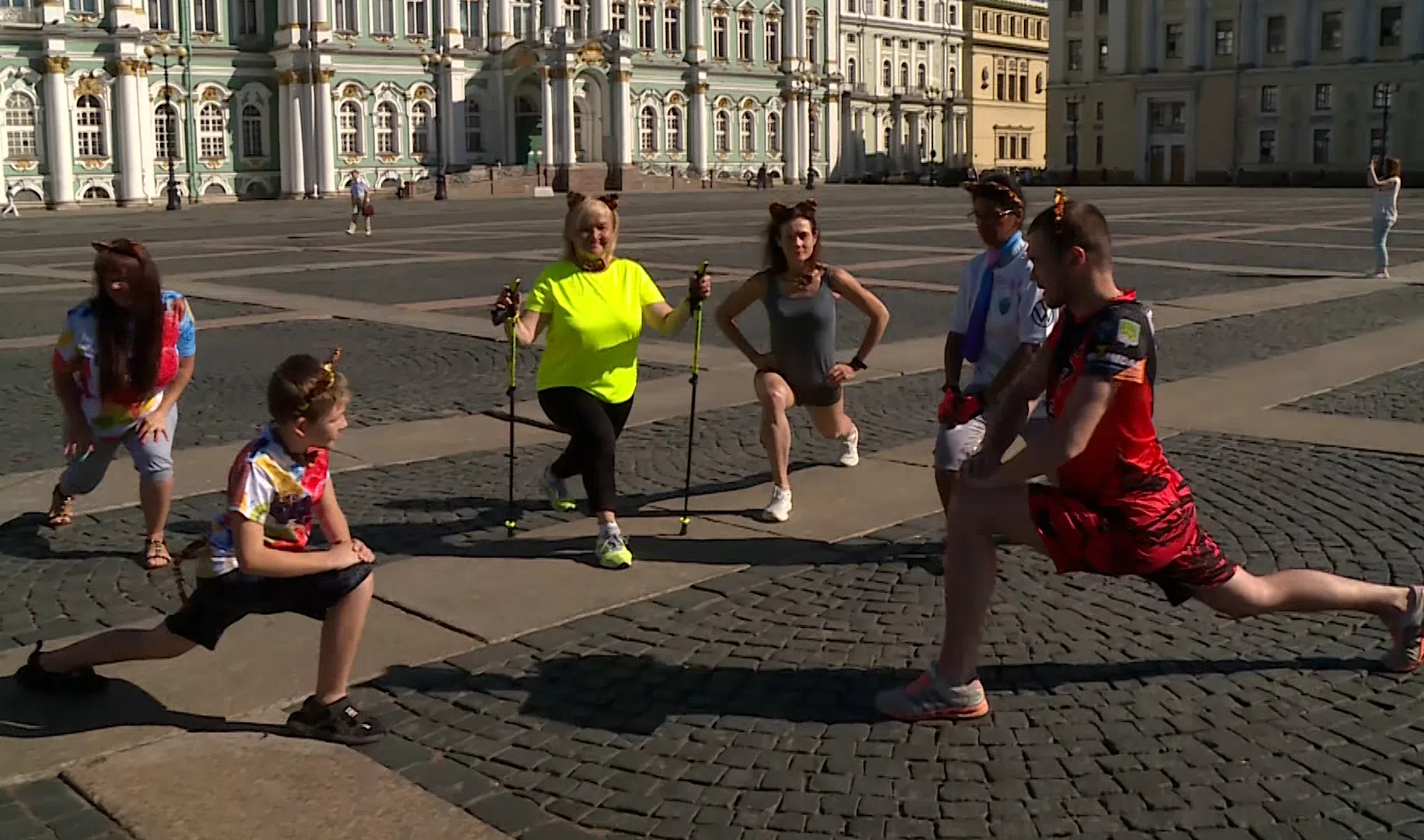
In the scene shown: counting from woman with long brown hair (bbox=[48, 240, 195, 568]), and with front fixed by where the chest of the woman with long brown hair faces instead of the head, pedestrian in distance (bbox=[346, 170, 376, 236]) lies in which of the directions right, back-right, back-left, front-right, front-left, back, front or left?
back

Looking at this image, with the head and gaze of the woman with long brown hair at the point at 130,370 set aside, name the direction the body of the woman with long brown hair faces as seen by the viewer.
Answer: toward the camera

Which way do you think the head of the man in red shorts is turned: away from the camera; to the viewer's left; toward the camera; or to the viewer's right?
to the viewer's left

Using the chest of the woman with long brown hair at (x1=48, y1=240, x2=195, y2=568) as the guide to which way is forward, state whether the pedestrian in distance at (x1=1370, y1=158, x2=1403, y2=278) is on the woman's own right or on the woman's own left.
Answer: on the woman's own left

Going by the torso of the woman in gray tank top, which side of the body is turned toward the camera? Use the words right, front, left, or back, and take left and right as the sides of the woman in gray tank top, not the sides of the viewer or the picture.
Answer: front

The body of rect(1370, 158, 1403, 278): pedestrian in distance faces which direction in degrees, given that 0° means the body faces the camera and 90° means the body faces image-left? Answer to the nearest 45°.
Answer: approximately 90°

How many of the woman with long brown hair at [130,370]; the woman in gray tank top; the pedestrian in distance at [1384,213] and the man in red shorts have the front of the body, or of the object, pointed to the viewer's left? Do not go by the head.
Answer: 2

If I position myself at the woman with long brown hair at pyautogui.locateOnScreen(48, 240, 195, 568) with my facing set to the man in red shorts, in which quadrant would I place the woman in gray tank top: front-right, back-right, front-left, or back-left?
front-left

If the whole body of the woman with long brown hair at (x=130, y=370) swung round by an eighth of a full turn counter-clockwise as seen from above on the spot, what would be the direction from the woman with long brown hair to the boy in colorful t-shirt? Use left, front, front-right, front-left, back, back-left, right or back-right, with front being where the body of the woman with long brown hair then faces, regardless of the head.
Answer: front-right

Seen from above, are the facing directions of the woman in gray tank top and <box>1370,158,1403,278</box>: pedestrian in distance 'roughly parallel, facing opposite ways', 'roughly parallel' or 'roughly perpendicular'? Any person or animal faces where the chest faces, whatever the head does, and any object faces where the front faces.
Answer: roughly perpendicular

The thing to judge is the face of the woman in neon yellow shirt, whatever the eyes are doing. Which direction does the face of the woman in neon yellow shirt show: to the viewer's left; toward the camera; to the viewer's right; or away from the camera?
toward the camera

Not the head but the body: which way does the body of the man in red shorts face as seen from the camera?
to the viewer's left

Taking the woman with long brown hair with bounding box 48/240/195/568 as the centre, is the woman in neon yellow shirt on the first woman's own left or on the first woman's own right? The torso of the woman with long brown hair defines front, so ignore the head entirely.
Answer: on the first woman's own left

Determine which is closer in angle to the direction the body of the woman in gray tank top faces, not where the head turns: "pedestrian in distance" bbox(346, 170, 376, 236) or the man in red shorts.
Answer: the man in red shorts

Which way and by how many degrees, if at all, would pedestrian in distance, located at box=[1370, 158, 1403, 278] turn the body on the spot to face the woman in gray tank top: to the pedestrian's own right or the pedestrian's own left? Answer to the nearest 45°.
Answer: approximately 90° to the pedestrian's own left

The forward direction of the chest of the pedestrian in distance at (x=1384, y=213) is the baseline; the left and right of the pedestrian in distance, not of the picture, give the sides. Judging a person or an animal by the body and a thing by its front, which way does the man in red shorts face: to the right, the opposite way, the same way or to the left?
the same way

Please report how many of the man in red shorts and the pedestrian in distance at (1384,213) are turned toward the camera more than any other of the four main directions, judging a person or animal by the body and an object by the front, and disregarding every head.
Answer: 0

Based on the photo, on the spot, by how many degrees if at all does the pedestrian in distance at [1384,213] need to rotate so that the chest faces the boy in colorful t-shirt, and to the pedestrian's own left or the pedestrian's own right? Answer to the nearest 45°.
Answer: approximately 90° to the pedestrian's own left

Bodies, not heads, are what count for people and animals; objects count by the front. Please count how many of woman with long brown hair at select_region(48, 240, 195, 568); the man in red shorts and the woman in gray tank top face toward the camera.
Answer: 2

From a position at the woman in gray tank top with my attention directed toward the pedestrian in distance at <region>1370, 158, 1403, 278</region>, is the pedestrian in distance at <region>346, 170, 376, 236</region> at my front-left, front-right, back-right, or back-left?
front-left

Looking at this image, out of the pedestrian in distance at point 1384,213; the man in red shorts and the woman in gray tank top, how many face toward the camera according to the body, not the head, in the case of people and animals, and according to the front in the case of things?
1
